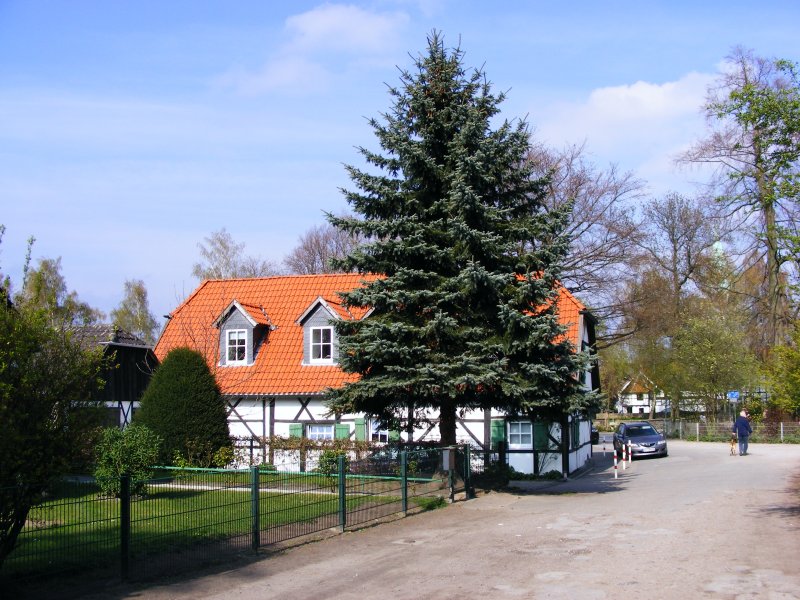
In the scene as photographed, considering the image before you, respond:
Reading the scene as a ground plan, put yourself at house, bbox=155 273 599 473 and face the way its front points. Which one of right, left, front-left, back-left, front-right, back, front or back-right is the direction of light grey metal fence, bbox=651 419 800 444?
back-left

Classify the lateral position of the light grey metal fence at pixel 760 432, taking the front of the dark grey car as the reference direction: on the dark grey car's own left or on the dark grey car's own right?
on the dark grey car's own left

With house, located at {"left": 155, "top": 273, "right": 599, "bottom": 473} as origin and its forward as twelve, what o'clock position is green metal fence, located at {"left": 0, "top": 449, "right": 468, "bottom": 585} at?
The green metal fence is roughly at 12 o'clock from the house.

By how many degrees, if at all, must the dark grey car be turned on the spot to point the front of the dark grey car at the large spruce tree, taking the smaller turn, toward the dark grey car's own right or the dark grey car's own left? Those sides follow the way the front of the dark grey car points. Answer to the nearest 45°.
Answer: approximately 45° to the dark grey car's own right

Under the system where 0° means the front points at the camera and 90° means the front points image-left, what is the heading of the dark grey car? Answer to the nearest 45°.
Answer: approximately 315°

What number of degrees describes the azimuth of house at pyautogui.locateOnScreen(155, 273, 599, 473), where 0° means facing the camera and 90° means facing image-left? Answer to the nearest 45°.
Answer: approximately 0°

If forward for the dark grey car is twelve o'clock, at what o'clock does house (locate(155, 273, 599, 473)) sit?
The house is roughly at 3 o'clock from the dark grey car.

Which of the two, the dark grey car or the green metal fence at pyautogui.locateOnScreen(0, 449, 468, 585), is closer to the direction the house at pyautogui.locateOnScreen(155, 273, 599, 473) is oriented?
the green metal fence
